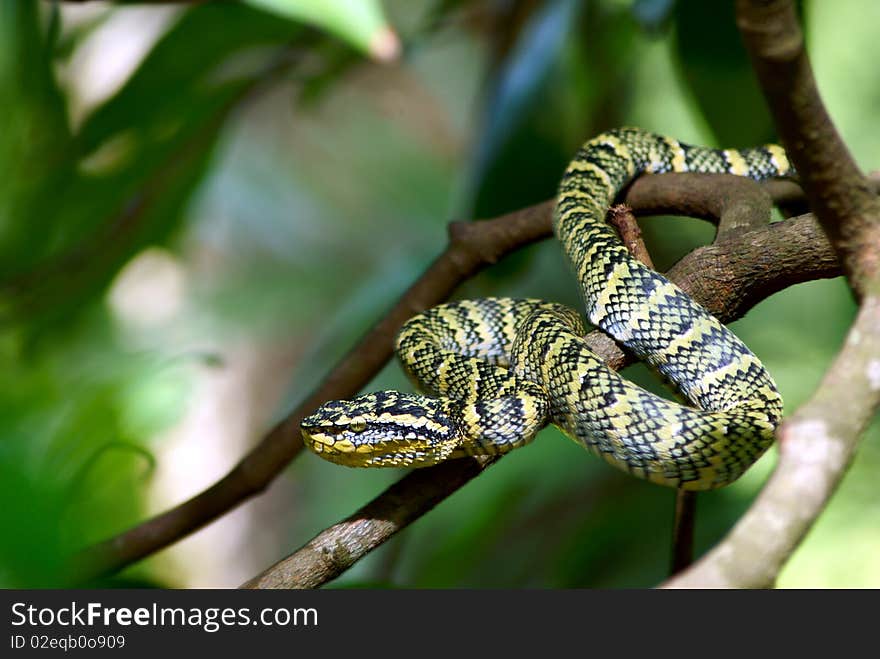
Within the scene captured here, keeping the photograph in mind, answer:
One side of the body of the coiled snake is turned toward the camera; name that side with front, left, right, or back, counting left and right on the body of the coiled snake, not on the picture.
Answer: left
